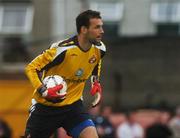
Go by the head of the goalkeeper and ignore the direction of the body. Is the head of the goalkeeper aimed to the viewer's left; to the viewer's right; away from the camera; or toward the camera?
to the viewer's right

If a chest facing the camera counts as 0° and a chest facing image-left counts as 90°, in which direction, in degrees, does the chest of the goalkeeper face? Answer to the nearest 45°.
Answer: approximately 315°
